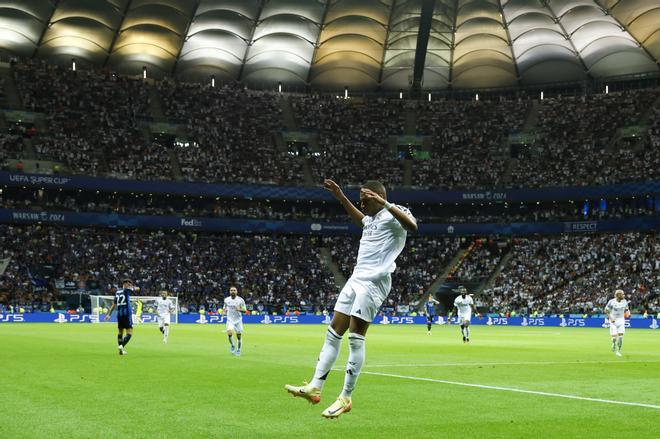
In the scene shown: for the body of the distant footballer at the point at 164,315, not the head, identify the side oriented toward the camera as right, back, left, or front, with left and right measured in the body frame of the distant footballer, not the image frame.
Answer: front

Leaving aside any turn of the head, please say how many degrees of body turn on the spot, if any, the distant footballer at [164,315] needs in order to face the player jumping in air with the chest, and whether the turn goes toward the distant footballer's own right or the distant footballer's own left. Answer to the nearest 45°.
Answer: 0° — they already face them

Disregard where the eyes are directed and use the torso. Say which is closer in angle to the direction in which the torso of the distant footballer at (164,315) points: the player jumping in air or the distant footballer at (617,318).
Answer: the player jumping in air

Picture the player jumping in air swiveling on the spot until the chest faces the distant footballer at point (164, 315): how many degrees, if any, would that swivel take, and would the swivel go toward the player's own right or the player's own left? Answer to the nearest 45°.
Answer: approximately 135° to the player's own right

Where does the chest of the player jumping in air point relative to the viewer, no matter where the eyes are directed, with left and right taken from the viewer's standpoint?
facing the viewer and to the left of the viewer

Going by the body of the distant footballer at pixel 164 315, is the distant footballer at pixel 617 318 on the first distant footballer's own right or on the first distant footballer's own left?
on the first distant footballer's own left

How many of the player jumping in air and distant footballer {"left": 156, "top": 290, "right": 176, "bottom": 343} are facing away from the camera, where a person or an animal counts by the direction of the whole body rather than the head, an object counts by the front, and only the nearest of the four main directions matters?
0

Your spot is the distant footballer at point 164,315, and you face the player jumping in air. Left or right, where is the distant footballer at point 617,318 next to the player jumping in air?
left
